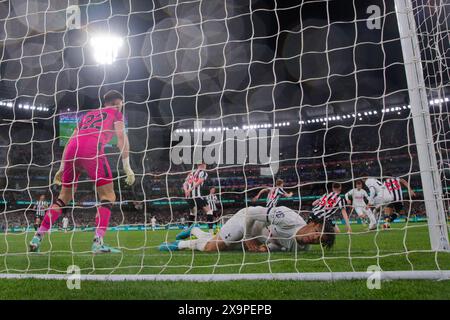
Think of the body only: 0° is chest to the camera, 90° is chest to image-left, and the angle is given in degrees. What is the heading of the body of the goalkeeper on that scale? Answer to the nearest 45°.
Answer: approximately 225°

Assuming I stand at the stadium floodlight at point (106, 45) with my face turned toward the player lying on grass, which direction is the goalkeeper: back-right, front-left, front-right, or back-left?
front-right

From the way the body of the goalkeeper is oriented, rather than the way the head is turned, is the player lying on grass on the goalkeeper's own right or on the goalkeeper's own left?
on the goalkeeper's own right

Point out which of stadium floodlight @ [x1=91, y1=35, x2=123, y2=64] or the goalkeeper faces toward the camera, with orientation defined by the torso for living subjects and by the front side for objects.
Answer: the stadium floodlight

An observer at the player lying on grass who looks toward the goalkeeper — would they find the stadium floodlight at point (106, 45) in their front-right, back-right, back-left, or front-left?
front-right

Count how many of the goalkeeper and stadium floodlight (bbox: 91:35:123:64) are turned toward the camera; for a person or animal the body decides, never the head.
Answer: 1

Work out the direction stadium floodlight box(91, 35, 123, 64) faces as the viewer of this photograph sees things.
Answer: facing the viewer
